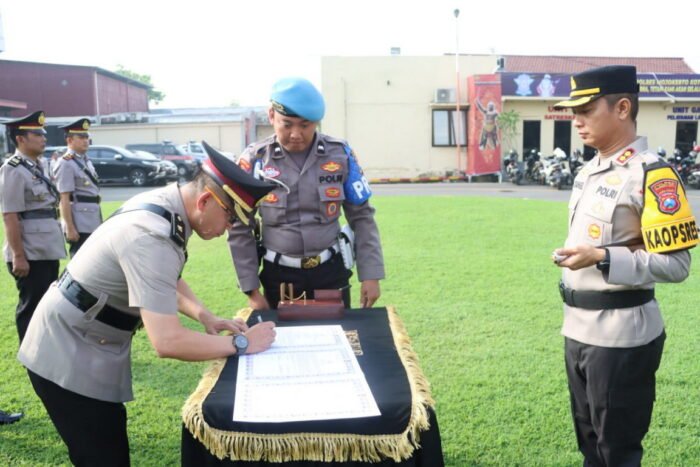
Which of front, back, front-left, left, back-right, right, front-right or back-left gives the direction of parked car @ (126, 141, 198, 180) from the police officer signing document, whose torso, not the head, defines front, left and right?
left

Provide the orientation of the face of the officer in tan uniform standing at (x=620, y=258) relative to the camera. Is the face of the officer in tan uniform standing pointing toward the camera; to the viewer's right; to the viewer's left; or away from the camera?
to the viewer's left

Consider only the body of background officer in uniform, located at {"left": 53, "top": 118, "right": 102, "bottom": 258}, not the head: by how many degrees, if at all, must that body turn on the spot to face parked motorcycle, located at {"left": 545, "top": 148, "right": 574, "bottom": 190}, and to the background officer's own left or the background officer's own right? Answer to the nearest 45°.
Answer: approximately 90° to the background officer's own left

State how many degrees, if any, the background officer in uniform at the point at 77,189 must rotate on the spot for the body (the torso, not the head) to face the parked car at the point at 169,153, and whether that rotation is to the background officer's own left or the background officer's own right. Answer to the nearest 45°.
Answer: approximately 135° to the background officer's own left

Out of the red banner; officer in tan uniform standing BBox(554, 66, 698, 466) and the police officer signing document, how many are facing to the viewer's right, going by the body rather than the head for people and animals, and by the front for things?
1

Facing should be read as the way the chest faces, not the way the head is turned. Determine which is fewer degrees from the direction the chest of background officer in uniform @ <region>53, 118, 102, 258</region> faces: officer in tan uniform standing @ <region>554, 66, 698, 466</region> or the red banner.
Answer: the officer in tan uniform standing

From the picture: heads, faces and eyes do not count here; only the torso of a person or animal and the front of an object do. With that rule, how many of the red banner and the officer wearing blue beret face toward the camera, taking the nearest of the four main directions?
2

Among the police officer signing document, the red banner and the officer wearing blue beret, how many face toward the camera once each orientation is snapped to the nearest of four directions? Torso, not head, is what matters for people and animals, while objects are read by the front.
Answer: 2

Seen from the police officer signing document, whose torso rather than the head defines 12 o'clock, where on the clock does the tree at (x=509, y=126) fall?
The tree is roughly at 10 o'clock from the police officer signing document.

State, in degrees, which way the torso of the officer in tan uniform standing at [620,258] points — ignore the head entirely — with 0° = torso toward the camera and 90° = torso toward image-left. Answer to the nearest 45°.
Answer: approximately 45°

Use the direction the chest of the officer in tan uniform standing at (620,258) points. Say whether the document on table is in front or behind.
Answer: in front

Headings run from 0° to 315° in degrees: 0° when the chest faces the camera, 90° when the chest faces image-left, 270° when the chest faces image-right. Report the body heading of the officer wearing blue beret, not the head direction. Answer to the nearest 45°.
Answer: approximately 0°

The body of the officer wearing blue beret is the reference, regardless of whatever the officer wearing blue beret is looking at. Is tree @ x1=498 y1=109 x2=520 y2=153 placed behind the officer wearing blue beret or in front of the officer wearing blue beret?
behind

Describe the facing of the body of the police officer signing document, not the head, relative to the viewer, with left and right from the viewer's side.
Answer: facing to the right of the viewer
